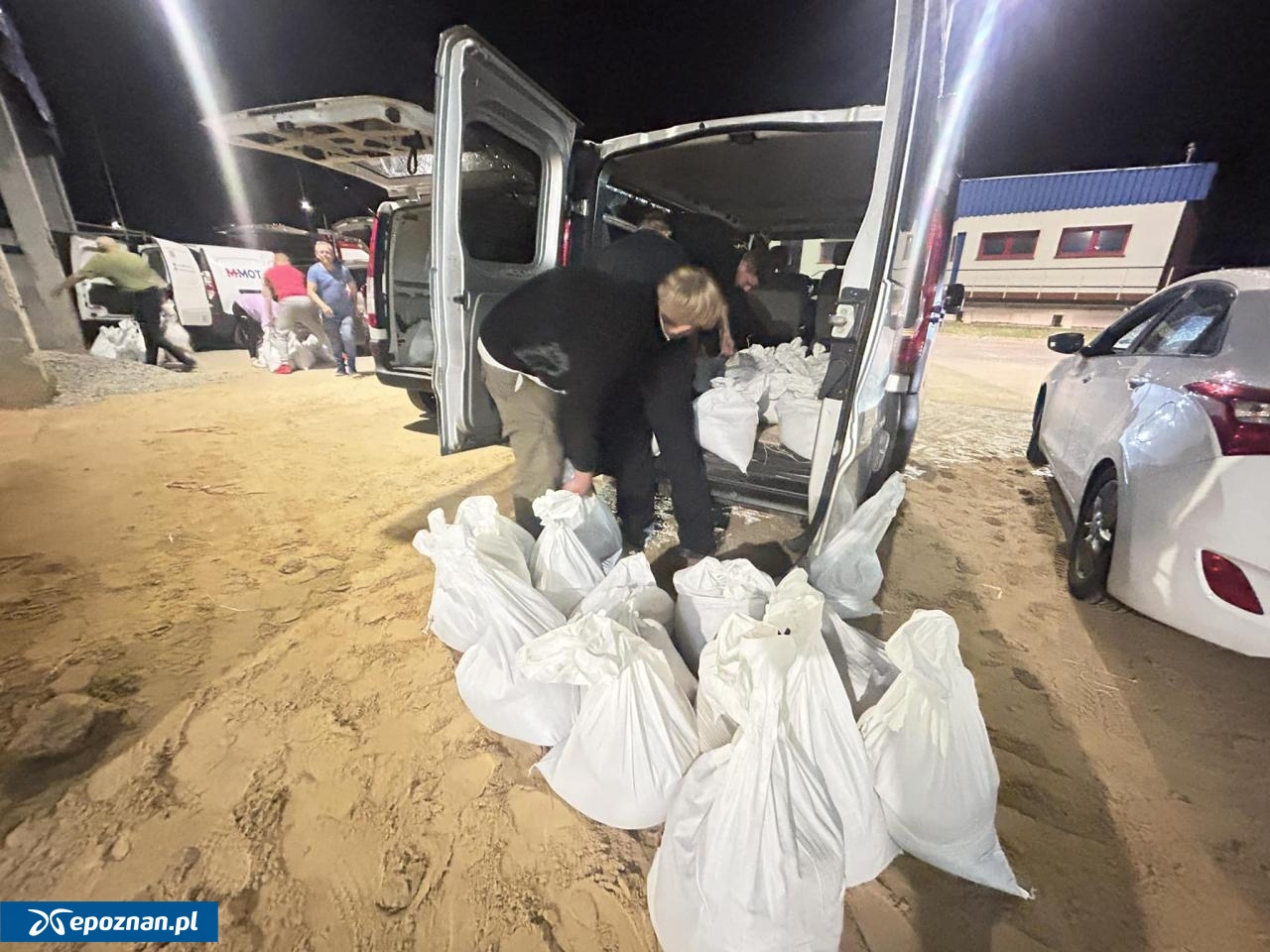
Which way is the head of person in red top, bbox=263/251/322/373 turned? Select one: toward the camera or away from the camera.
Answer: away from the camera

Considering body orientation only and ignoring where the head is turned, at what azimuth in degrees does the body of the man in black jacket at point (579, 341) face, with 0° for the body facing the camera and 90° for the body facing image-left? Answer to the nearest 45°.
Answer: approximately 270°

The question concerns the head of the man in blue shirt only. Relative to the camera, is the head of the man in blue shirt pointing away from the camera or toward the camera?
toward the camera

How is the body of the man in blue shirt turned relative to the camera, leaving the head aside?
toward the camera

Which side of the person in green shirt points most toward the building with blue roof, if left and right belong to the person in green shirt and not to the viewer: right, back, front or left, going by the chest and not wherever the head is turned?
back

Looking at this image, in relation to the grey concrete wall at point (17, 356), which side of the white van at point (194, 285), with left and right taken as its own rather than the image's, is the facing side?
back

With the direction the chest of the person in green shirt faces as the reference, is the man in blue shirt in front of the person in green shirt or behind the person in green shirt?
behind

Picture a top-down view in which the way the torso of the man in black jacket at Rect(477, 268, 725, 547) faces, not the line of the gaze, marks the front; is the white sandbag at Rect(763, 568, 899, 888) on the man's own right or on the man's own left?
on the man's own right

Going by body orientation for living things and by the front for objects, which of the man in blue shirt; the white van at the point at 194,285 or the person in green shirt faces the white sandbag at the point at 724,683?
the man in blue shirt

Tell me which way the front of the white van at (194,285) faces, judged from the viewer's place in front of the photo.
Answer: facing away from the viewer and to the right of the viewer

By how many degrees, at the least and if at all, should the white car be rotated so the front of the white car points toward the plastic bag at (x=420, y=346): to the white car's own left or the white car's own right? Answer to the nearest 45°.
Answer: approximately 45° to the white car's own left

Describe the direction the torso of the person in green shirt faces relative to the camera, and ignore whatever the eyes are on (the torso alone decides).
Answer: to the viewer's left

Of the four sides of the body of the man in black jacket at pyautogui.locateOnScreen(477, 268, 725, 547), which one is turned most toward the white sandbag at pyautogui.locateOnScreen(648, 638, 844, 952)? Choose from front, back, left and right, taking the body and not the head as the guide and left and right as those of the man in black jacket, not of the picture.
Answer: right

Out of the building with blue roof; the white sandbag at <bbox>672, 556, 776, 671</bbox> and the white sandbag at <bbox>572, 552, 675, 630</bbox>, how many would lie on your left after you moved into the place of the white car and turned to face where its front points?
2

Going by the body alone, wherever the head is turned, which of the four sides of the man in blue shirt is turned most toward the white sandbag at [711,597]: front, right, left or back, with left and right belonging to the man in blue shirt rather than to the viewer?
front
